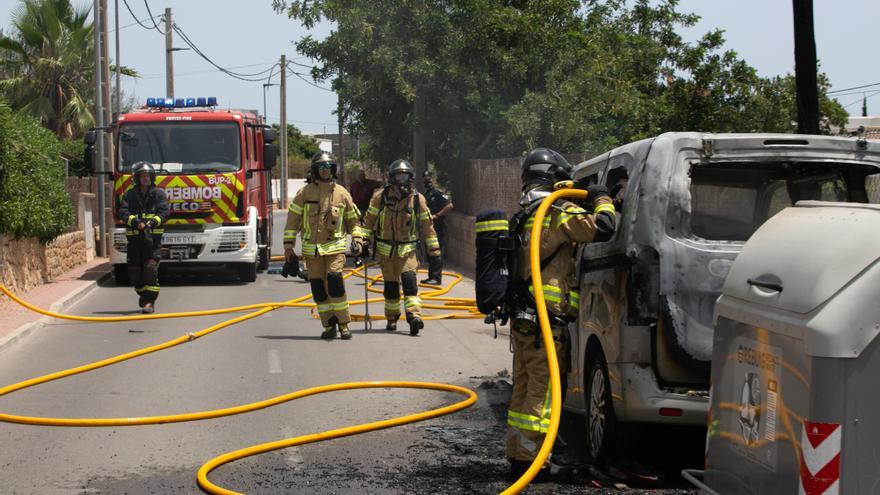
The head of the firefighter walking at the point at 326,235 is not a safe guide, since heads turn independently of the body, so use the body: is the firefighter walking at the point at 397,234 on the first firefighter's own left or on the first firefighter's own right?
on the first firefighter's own left

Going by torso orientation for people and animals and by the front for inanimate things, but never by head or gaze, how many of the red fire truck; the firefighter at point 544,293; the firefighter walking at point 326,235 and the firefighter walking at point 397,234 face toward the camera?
3

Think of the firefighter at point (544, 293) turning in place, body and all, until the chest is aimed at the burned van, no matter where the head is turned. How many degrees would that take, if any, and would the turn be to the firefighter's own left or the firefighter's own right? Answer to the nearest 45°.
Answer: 0° — they already face it

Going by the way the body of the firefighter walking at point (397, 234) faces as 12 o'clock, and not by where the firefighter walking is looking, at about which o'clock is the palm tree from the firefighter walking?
The palm tree is roughly at 5 o'clock from the firefighter walking.

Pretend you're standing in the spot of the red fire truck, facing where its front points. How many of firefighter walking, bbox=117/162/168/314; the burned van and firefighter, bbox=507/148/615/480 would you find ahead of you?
3

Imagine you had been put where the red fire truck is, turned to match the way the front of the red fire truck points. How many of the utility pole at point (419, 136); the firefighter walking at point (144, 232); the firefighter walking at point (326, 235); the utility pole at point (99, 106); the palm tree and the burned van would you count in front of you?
3

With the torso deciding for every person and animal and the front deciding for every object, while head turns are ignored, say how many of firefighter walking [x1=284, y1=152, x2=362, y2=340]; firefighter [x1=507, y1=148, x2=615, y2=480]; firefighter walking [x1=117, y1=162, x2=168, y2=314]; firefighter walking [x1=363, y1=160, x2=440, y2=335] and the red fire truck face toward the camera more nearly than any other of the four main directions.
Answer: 4

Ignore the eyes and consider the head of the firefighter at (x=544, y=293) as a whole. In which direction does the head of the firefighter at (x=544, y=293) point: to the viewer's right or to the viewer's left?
to the viewer's right

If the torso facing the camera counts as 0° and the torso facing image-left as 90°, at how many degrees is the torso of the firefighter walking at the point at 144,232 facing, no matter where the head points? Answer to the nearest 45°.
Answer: approximately 0°

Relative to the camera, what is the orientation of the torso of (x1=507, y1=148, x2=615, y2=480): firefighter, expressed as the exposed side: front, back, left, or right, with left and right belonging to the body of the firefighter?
right

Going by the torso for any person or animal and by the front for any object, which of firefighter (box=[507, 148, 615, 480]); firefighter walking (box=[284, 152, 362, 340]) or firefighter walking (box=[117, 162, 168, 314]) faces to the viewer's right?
the firefighter

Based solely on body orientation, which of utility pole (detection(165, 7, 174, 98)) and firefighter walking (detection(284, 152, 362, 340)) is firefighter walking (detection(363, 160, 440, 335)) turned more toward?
the firefighter walking

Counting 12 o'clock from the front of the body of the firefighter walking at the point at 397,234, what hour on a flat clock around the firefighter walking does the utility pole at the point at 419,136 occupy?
The utility pole is roughly at 6 o'clock from the firefighter walking.
